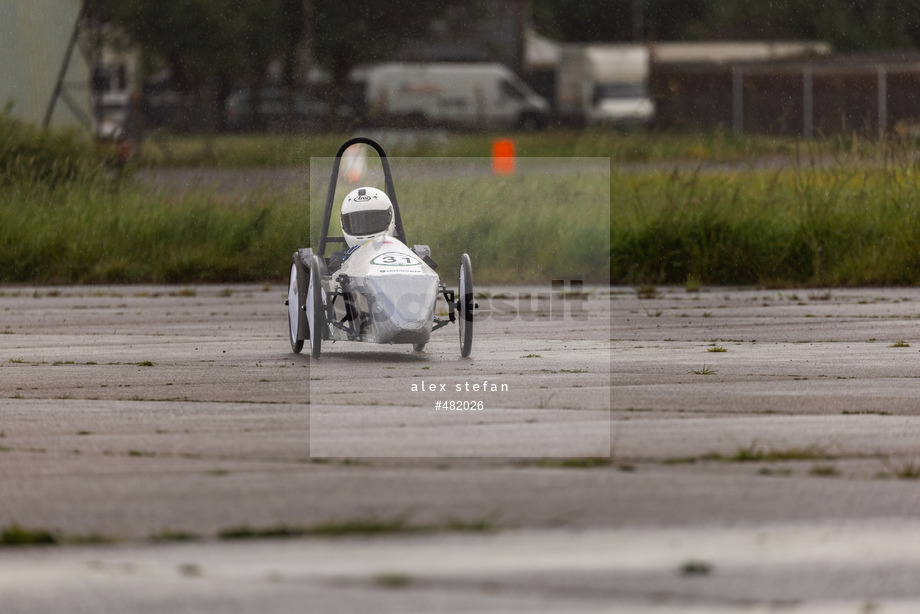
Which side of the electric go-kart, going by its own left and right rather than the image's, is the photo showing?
front

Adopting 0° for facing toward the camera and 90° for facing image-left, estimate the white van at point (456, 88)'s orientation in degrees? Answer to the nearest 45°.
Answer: approximately 270°

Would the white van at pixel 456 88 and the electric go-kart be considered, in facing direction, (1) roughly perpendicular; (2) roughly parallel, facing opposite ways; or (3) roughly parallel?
roughly perpendicular

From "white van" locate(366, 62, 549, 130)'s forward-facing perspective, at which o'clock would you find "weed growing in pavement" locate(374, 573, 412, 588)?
The weed growing in pavement is roughly at 3 o'clock from the white van.

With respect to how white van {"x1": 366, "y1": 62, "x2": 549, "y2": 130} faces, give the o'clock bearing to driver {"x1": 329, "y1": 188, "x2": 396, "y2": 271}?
The driver is roughly at 3 o'clock from the white van.

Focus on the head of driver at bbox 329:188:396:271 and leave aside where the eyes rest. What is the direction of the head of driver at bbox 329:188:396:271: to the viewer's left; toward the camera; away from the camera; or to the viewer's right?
toward the camera

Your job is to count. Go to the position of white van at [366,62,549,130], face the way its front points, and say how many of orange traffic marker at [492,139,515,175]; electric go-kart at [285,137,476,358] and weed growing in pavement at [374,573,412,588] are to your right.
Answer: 3

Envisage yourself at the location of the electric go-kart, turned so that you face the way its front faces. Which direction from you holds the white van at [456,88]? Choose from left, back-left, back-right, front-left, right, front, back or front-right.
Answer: back

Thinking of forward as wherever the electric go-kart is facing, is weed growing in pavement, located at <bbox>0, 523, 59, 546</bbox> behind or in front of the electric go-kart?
in front

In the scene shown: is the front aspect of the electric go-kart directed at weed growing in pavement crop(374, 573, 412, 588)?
yes

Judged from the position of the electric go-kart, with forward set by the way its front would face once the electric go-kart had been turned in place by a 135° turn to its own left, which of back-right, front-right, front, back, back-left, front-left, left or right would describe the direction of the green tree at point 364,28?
front-left

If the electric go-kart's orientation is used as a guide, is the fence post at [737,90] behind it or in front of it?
behind

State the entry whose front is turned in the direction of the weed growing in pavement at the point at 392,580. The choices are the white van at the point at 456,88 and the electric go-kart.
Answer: the electric go-kart

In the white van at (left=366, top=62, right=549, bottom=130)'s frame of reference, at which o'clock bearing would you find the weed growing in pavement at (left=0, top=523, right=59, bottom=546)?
The weed growing in pavement is roughly at 3 o'clock from the white van.

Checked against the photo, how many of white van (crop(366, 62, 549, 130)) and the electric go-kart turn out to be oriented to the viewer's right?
1

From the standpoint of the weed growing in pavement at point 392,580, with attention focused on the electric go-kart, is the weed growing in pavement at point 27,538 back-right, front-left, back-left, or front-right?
front-left
